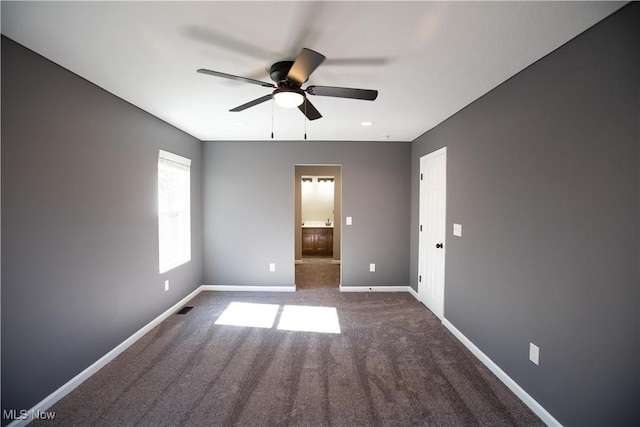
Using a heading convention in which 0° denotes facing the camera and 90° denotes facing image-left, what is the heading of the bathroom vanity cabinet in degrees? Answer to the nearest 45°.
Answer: approximately 0°

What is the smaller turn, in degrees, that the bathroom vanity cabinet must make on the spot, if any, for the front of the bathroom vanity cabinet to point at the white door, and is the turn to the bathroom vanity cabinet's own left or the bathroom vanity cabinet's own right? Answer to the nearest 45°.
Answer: approximately 45° to the bathroom vanity cabinet's own left

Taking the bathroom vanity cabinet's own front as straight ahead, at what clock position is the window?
The window is roughly at 1 o'clock from the bathroom vanity cabinet.
